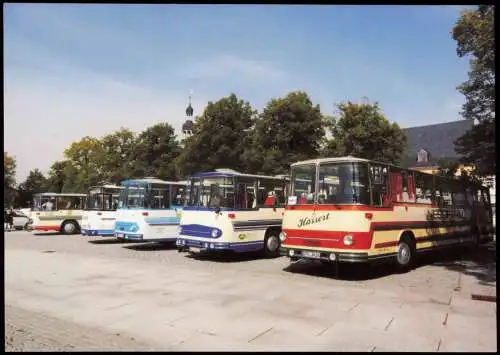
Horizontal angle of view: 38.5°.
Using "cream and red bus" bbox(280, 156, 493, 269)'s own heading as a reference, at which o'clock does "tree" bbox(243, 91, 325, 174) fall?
The tree is roughly at 4 o'clock from the cream and red bus.

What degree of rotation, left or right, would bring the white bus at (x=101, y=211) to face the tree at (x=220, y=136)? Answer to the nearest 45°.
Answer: approximately 180°

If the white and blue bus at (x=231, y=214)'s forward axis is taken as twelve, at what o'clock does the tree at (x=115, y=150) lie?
The tree is roughly at 4 o'clock from the white and blue bus.

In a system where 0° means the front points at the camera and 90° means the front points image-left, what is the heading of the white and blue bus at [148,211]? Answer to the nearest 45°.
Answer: approximately 45°

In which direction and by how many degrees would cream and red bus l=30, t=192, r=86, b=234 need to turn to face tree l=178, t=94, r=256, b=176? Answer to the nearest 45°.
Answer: approximately 135° to its right

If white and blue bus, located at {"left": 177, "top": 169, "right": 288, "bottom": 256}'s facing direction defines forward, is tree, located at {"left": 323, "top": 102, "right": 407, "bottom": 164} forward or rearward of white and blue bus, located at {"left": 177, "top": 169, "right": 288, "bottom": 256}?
rearward

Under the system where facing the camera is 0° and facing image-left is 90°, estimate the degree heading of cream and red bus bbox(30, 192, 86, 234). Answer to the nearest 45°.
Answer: approximately 45°
